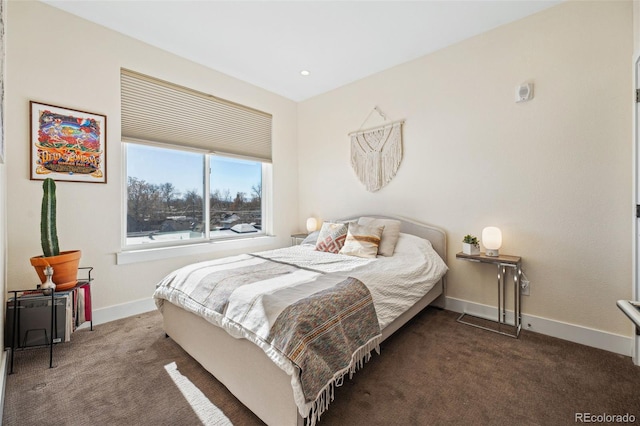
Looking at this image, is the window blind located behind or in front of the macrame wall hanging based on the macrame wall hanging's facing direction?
in front

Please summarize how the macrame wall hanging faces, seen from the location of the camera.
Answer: facing the viewer and to the left of the viewer

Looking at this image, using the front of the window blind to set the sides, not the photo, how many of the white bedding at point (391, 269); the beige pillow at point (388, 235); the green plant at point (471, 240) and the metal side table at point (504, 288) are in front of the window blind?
4

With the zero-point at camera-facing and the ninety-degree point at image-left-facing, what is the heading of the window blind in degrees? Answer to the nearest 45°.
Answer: approximately 315°

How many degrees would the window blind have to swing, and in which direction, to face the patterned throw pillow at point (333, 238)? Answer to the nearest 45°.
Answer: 0° — it already faces it

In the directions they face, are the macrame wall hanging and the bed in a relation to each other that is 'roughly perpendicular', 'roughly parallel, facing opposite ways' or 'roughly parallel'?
roughly parallel

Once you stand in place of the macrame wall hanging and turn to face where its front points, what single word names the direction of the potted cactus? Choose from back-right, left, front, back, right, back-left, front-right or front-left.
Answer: front

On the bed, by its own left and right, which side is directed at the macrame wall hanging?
back

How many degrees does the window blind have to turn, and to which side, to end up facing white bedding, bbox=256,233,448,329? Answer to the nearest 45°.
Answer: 0° — it already faces it

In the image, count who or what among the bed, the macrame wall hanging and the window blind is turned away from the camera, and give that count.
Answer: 0

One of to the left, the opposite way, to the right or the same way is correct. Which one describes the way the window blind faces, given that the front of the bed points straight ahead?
to the left

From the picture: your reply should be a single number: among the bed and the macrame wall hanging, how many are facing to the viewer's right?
0
